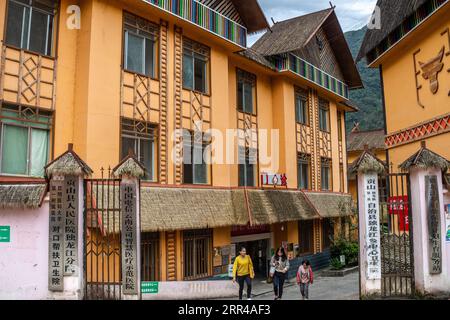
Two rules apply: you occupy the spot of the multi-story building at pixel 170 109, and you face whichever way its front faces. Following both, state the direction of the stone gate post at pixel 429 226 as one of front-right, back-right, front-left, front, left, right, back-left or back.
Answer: front

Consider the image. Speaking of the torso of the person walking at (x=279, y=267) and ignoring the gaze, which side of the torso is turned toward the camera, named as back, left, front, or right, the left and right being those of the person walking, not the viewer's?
front

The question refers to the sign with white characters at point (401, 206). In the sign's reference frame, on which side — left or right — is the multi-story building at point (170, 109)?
on its right

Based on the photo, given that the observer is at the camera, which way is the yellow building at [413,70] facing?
facing the viewer and to the left of the viewer

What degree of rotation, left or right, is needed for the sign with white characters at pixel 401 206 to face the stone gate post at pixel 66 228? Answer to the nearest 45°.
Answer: approximately 45° to its right

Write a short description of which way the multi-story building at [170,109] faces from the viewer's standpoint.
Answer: facing the viewer and to the right of the viewer

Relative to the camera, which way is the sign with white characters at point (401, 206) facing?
toward the camera

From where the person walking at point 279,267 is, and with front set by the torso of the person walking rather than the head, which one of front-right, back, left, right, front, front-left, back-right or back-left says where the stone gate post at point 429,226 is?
front-left

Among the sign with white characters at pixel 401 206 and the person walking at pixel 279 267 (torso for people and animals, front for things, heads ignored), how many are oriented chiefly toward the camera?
2

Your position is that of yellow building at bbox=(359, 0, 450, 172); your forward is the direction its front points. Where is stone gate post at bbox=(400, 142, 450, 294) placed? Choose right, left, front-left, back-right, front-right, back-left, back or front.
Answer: front-left
